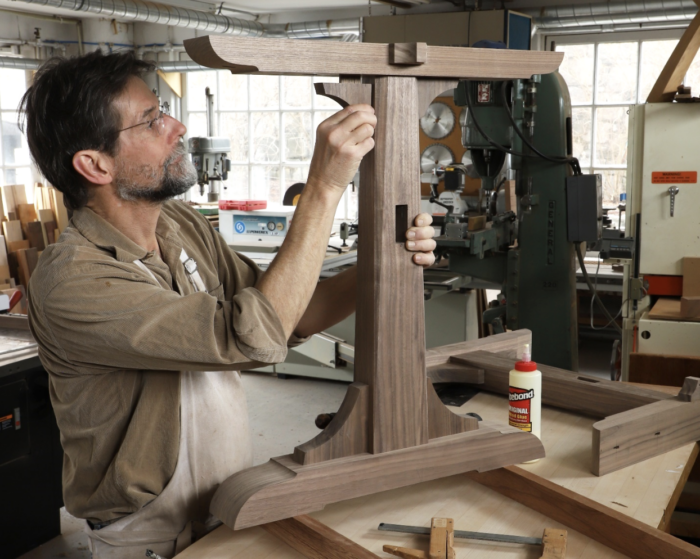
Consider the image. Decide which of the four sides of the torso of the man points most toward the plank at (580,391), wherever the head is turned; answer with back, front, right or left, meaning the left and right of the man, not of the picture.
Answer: front

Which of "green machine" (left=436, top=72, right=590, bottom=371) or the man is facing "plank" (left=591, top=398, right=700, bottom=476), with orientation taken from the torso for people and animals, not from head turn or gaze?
the man

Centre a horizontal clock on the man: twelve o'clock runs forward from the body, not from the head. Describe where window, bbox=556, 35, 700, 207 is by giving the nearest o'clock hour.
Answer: The window is roughly at 10 o'clock from the man.

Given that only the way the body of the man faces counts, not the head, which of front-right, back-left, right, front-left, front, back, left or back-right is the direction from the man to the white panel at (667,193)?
front-left

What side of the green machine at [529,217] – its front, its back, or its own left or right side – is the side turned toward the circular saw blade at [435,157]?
right

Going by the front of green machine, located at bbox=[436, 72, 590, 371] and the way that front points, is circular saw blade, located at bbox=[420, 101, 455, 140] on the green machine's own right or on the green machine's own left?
on the green machine's own right

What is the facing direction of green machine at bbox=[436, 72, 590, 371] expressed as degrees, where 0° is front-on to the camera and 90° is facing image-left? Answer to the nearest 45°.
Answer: approximately 90°

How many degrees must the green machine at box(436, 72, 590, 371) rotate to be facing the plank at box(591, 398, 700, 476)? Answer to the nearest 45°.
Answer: approximately 90° to its left

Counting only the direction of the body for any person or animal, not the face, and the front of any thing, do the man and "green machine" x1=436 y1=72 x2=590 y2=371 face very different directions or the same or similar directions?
very different directions

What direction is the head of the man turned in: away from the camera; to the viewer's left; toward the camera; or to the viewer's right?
to the viewer's right

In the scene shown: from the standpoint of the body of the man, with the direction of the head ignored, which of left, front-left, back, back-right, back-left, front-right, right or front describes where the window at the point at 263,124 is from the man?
left

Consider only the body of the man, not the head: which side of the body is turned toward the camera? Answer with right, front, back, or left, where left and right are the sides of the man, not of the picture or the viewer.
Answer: right

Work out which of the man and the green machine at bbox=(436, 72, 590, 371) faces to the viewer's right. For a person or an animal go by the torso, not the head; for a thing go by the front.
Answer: the man

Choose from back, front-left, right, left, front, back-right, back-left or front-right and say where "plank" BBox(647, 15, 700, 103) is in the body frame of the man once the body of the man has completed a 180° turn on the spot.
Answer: back-right

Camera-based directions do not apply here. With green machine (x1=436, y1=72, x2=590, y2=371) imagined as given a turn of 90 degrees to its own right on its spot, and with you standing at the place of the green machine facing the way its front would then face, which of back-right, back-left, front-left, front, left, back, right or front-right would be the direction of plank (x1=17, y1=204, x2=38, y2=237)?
front-left

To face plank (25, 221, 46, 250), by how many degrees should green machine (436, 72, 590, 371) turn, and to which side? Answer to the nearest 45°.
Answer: approximately 45° to its right
